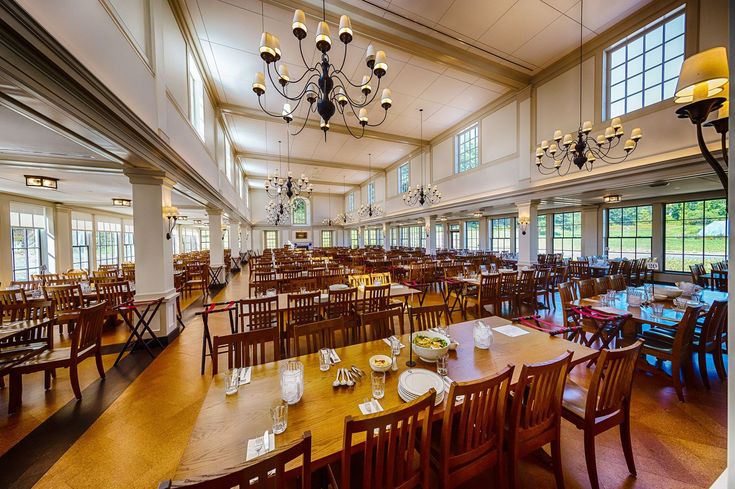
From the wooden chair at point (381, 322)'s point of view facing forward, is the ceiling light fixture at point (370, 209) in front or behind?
behind

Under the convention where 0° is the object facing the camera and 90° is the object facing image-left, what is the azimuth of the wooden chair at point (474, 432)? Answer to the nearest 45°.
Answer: approximately 135°

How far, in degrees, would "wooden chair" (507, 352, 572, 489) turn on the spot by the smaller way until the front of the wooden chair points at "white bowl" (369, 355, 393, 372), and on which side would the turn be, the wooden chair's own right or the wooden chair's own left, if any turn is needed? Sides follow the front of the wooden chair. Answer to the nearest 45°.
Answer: approximately 45° to the wooden chair's own left

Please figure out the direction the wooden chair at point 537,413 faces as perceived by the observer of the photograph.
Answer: facing away from the viewer and to the left of the viewer

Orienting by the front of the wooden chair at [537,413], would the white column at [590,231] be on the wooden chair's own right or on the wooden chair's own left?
on the wooden chair's own right

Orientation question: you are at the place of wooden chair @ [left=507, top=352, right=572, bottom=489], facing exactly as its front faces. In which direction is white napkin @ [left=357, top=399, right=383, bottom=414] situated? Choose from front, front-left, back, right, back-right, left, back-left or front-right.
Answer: left

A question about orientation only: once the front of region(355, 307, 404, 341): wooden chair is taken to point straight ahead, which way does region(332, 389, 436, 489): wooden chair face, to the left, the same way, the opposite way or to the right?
the opposite way

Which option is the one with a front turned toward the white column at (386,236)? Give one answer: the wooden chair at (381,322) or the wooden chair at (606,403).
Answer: the wooden chair at (606,403)
